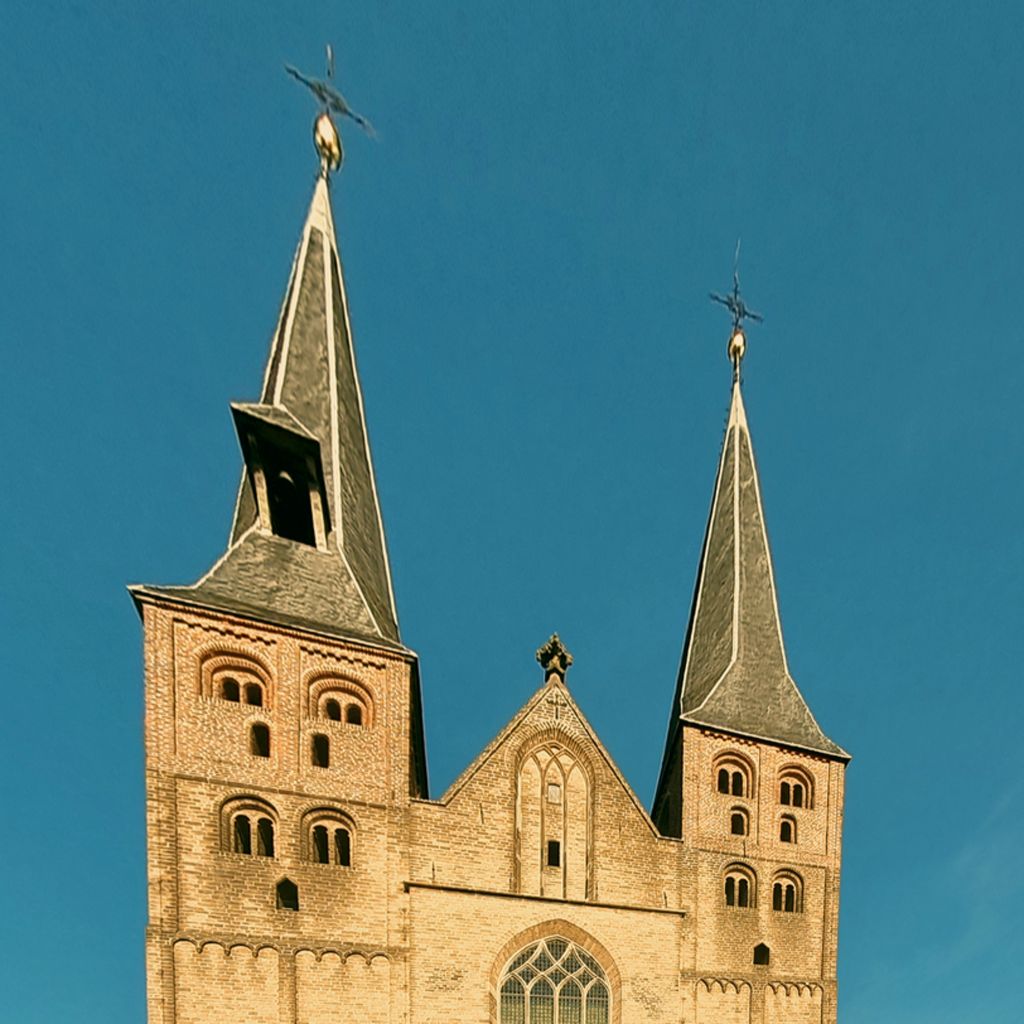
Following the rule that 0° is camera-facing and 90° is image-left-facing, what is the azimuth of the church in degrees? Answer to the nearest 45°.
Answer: approximately 0°
